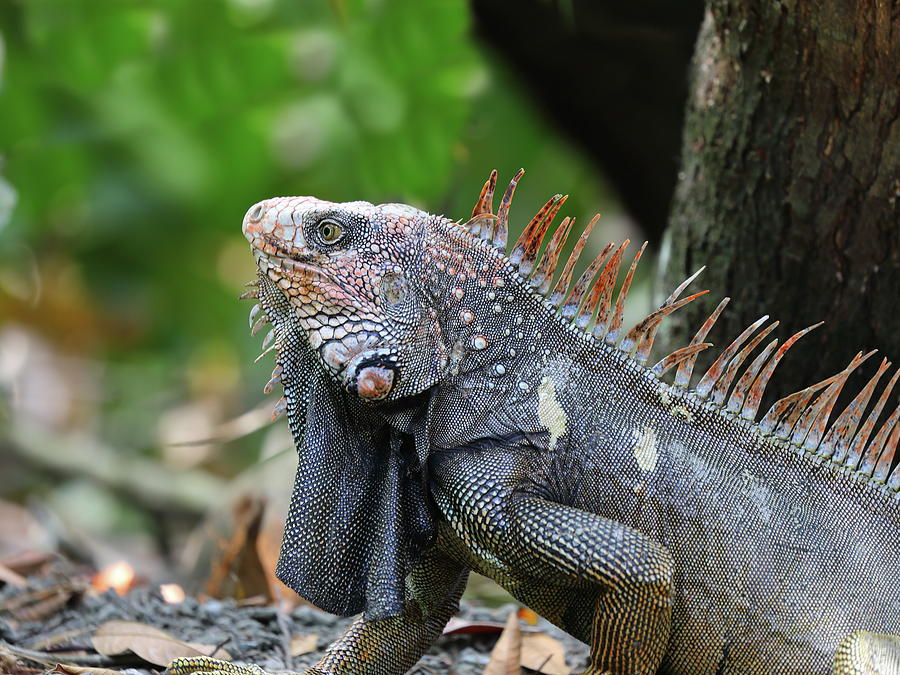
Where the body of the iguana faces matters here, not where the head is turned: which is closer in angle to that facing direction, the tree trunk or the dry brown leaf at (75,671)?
the dry brown leaf

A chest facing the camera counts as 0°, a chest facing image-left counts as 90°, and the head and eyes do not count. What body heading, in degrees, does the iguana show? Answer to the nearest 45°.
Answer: approximately 90°
